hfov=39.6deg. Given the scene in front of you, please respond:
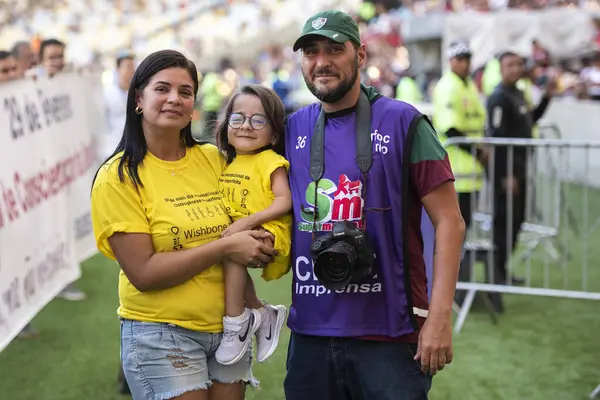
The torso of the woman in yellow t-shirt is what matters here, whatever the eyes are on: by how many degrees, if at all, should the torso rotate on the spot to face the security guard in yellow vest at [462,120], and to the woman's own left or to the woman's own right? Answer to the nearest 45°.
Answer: approximately 90° to the woman's own left

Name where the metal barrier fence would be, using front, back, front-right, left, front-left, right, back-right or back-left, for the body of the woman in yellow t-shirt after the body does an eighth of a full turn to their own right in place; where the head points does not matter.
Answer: back-left

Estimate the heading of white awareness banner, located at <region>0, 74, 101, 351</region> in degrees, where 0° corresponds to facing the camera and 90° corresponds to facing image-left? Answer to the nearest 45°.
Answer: approximately 315°

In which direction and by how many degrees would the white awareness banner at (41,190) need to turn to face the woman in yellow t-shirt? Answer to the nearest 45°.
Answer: approximately 45° to its right

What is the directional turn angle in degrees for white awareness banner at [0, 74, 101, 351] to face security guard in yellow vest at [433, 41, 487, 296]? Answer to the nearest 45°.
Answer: approximately 45° to its left

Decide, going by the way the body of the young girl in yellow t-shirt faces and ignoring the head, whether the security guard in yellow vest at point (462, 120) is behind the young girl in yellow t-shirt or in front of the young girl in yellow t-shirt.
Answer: behind

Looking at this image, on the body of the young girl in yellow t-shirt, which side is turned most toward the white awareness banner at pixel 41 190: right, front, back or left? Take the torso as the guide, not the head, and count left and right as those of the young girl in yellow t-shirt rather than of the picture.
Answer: right

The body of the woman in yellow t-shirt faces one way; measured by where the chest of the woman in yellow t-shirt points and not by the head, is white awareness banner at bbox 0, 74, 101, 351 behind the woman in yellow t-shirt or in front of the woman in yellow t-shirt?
behind
